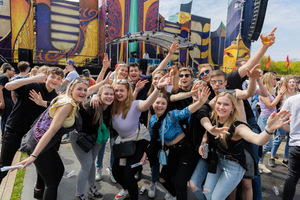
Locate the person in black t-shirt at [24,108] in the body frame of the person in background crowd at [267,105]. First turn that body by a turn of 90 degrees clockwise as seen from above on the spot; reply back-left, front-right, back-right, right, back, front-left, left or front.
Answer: front-right

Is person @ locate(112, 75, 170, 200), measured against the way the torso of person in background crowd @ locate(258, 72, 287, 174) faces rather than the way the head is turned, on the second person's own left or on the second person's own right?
on the second person's own right

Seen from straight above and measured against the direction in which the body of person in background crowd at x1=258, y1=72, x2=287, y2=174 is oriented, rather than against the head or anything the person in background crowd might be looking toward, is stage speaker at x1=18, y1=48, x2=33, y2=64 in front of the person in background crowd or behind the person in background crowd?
behind

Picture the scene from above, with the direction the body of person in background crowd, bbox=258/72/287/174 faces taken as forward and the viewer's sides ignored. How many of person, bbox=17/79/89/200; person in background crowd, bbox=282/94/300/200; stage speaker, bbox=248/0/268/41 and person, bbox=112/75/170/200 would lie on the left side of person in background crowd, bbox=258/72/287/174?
1
